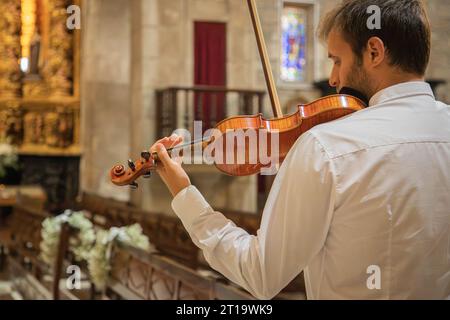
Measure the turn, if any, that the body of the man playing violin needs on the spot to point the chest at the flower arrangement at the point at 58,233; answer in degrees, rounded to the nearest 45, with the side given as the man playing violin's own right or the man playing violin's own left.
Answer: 0° — they already face it

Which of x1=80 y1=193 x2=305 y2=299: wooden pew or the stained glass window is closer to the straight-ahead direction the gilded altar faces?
the wooden pew

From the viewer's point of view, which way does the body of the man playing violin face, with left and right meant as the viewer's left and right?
facing away from the viewer and to the left of the viewer

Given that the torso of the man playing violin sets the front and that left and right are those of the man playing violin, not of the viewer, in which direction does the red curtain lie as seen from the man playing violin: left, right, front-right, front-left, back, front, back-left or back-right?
front-right

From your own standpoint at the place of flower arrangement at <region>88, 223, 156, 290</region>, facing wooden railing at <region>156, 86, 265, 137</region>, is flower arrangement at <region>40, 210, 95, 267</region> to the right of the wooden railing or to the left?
left

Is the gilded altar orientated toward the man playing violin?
yes

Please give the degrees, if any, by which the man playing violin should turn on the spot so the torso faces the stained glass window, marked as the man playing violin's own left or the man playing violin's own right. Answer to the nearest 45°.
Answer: approximately 45° to the man playing violin's own right

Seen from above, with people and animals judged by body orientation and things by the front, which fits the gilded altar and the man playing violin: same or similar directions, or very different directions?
very different directions

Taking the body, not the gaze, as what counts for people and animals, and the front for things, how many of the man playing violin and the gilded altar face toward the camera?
1
